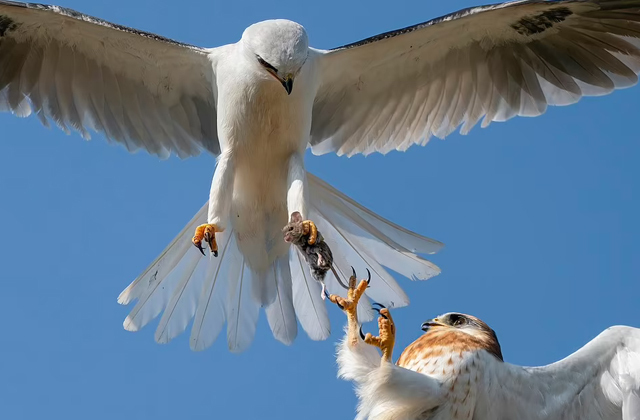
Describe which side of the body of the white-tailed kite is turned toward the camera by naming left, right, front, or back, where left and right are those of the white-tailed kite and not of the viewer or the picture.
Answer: front
